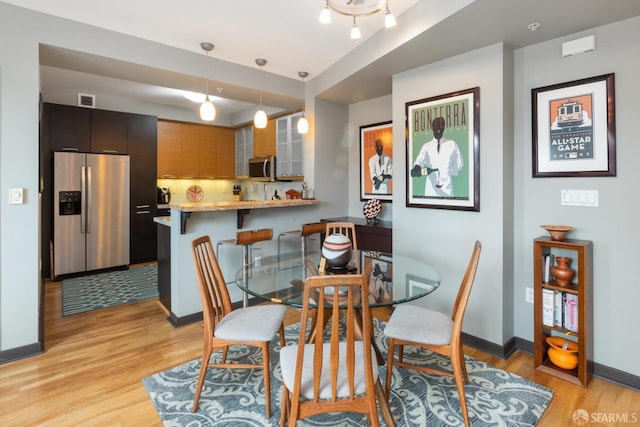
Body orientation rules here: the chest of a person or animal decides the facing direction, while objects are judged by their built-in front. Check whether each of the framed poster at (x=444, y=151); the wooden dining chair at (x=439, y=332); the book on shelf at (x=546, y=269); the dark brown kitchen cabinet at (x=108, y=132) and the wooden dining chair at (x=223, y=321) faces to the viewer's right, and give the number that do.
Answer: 1

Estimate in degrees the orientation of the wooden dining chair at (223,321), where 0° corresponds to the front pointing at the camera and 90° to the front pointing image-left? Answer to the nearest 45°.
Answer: approximately 270°

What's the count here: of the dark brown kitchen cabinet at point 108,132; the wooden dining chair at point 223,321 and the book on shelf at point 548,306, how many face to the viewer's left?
0

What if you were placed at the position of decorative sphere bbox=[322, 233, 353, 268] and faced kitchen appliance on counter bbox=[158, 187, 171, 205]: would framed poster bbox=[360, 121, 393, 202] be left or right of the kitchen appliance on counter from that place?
right

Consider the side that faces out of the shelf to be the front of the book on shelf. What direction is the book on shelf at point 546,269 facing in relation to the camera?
toward the camera

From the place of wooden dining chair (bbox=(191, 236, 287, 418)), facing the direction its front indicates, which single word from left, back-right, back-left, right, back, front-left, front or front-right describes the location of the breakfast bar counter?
left

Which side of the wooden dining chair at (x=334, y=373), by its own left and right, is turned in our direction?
back

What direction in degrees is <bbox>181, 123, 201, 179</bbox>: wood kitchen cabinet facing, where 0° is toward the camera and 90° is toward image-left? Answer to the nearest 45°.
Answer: approximately 0°

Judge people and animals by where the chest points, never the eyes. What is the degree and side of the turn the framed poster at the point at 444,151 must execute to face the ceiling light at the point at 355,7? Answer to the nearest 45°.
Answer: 0° — it already faces it

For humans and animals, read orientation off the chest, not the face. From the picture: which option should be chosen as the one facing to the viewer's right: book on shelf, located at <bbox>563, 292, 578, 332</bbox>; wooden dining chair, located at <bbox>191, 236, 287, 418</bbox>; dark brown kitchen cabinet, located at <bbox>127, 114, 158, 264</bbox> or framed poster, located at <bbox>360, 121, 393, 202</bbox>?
the wooden dining chair

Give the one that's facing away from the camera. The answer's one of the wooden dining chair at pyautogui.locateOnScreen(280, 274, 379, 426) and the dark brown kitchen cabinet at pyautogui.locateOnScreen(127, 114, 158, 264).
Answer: the wooden dining chair

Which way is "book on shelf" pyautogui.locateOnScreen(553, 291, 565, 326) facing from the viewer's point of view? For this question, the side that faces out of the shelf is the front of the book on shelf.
toward the camera

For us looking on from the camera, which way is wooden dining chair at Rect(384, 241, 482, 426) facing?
facing to the left of the viewer

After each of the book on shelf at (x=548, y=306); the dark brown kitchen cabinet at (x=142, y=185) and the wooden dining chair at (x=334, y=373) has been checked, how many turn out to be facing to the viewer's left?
0

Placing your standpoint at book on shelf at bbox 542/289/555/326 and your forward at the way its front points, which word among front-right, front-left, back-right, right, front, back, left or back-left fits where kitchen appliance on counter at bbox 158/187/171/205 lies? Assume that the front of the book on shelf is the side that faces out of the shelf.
right

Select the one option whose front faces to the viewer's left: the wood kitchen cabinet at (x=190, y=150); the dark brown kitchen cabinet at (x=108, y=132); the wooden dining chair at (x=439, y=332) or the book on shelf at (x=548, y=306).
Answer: the wooden dining chair

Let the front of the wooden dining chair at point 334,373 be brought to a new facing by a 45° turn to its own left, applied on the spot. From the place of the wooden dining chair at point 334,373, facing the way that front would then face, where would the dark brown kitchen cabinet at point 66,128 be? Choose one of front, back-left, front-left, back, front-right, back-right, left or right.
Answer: front

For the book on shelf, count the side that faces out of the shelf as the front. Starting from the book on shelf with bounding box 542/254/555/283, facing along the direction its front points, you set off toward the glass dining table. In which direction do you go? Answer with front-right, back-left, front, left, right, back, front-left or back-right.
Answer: front-right

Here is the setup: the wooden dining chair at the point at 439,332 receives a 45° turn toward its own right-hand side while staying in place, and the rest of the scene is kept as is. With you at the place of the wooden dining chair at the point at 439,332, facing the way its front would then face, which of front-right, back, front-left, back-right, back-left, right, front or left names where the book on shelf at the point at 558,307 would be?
right
